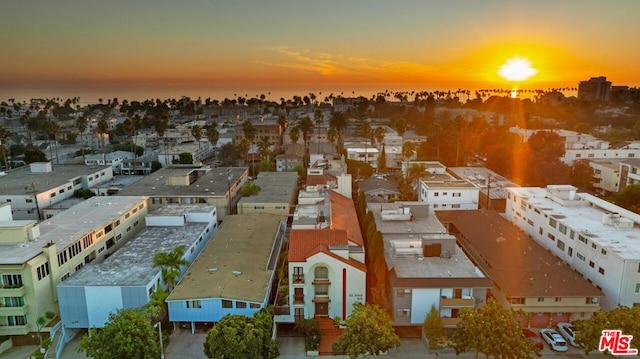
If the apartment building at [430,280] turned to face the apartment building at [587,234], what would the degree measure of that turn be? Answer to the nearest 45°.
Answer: approximately 135° to its left

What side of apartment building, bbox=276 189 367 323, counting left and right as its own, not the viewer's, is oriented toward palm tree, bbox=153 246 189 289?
right

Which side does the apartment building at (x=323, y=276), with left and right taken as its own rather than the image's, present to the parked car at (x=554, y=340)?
left

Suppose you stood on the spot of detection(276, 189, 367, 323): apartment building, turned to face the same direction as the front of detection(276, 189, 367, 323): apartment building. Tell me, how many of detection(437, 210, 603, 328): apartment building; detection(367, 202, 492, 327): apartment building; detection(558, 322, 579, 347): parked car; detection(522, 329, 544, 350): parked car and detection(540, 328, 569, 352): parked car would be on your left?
5

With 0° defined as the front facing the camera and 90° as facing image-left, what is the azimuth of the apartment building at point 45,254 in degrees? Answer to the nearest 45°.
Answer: approximately 0°

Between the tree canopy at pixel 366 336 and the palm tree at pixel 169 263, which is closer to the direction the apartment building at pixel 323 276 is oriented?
the tree canopy

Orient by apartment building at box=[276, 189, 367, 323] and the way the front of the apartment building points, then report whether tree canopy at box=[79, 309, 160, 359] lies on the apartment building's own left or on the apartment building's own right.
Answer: on the apartment building's own right

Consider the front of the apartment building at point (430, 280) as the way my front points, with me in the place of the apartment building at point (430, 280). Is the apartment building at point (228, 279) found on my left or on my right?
on my right

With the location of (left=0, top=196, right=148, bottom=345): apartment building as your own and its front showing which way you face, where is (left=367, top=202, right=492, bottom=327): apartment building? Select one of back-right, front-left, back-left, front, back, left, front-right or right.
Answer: front-left

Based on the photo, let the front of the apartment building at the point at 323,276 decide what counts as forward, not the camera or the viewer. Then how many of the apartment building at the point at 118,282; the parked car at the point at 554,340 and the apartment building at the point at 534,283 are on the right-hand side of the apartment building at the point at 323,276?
1

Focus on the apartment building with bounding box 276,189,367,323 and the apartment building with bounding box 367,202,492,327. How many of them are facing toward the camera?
2

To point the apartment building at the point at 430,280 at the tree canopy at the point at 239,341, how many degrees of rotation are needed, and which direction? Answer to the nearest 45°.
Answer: approximately 45° to its right

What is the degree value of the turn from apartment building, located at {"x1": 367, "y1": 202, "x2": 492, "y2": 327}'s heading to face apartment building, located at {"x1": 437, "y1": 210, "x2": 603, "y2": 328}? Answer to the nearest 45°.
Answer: approximately 135° to its left
